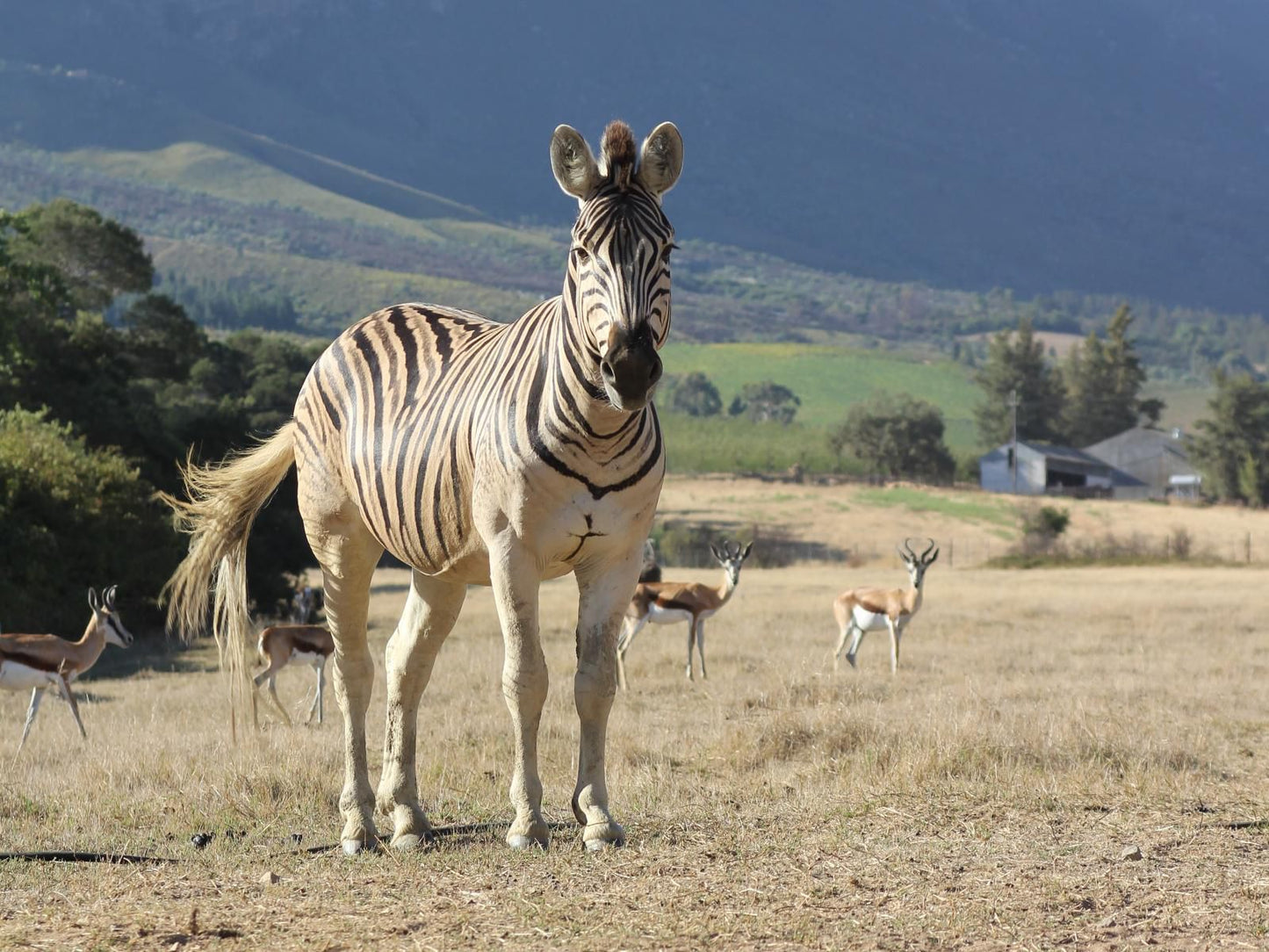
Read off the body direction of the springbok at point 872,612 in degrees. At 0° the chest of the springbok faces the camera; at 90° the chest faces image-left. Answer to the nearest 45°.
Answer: approximately 270°

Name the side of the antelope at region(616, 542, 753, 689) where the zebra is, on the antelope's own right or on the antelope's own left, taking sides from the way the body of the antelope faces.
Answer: on the antelope's own right

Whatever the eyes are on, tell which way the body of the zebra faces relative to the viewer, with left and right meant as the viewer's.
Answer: facing the viewer and to the right of the viewer

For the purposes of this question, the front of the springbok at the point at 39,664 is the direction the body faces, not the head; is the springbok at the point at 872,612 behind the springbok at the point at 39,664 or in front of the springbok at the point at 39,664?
in front

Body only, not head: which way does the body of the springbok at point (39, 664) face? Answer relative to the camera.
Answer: to the viewer's right

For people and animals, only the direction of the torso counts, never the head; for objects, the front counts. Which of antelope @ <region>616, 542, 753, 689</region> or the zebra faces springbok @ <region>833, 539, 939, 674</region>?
the antelope

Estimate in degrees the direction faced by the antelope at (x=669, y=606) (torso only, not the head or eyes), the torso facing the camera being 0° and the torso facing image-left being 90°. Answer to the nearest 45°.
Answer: approximately 270°

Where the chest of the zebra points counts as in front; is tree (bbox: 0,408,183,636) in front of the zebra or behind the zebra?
behind

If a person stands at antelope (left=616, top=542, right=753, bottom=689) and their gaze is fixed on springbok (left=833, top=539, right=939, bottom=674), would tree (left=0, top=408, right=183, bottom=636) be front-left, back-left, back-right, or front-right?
back-left
